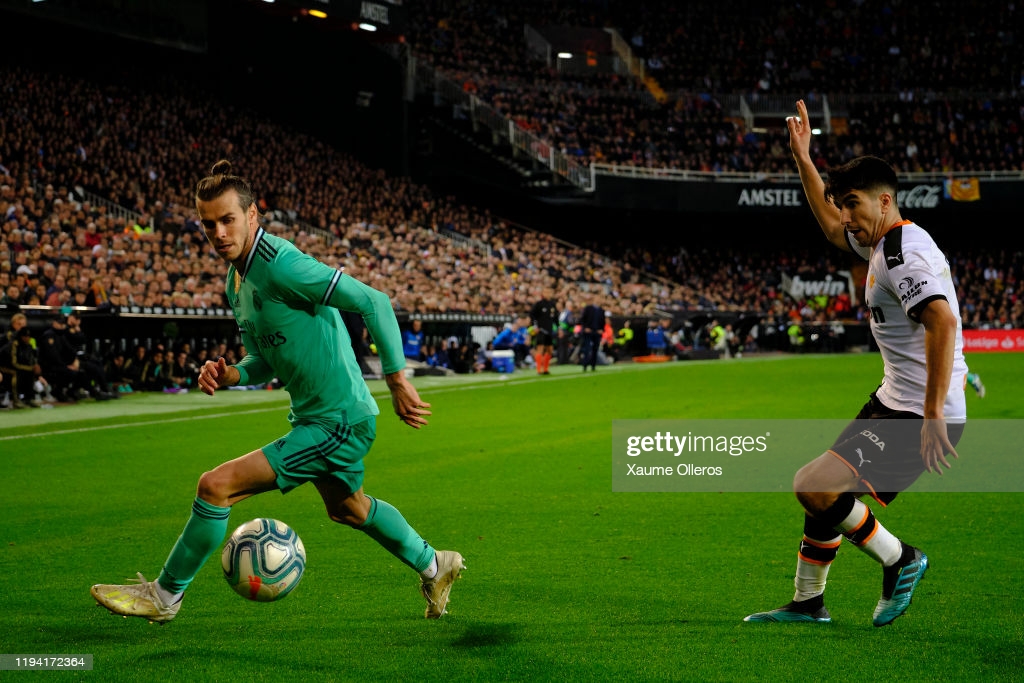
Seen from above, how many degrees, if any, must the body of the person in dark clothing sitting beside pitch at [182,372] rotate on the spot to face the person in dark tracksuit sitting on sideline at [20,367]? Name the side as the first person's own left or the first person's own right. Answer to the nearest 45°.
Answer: approximately 90° to the first person's own right

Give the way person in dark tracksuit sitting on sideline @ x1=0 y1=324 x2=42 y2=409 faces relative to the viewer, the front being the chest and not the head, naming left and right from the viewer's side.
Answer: facing the viewer and to the right of the viewer

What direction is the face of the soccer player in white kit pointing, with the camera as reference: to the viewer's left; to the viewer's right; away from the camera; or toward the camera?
to the viewer's left

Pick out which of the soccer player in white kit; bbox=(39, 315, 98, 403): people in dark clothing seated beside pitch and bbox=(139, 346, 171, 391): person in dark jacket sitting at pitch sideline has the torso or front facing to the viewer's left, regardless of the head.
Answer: the soccer player in white kit

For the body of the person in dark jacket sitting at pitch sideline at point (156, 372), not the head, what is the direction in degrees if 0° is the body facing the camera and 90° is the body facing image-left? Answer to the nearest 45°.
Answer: approximately 315°

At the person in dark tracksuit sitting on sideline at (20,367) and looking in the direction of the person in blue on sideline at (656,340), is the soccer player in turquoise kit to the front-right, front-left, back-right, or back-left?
back-right

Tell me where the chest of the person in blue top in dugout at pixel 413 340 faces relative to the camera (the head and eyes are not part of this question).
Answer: toward the camera

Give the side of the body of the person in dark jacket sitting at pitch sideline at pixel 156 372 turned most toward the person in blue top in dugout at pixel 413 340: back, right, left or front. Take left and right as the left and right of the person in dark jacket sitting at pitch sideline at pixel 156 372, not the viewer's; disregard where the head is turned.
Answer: left

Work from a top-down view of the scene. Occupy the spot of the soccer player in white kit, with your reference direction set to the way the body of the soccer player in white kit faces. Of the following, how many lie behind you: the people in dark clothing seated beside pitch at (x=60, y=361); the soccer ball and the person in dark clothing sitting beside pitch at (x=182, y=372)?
0

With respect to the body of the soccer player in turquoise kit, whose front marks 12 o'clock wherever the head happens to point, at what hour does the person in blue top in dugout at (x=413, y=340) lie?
The person in blue top in dugout is roughly at 5 o'clock from the soccer player in turquoise kit.

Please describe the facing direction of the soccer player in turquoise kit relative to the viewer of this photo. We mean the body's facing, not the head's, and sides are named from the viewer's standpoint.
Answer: facing the viewer and to the left of the viewer

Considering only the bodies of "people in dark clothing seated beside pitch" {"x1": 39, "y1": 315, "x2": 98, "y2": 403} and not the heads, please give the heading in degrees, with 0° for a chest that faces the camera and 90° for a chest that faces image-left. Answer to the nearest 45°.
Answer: approximately 315°

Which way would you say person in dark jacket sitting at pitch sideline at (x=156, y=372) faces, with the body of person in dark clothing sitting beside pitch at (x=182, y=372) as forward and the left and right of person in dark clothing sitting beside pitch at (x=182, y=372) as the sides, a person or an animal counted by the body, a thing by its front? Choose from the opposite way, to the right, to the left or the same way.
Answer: the same way

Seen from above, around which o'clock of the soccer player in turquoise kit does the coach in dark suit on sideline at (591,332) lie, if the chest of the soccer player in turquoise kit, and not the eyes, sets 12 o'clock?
The coach in dark suit on sideline is roughly at 5 o'clock from the soccer player in turquoise kit.
